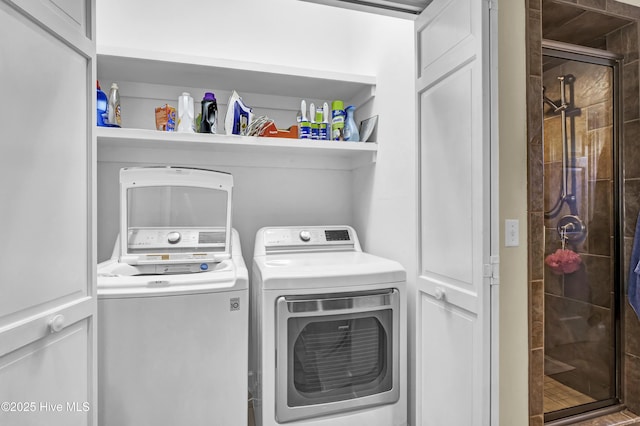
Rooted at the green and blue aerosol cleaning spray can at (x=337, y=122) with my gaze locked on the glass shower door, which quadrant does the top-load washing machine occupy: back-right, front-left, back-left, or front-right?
back-right

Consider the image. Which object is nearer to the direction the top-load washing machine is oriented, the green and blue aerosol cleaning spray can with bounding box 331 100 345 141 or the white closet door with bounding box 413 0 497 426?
the white closet door

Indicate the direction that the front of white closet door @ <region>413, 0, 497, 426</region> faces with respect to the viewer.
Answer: facing the viewer and to the left of the viewer

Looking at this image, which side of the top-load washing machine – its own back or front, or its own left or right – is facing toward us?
front

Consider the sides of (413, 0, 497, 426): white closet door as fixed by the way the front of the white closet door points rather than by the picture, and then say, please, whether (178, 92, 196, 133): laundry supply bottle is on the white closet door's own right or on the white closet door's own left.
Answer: on the white closet door's own right

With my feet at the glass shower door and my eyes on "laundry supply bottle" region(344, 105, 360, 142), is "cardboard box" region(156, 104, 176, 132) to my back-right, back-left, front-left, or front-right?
front-left

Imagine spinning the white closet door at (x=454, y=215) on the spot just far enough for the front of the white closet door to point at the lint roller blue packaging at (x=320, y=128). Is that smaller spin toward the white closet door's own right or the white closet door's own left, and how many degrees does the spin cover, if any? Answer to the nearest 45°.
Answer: approximately 90° to the white closet door's own right

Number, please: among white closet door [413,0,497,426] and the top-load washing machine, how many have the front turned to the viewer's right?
0

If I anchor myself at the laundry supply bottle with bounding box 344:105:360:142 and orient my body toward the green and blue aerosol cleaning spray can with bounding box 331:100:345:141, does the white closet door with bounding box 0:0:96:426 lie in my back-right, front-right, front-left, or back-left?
front-left
